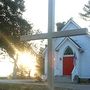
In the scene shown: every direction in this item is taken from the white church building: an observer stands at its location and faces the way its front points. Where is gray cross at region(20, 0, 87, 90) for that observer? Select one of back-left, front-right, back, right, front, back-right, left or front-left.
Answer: front

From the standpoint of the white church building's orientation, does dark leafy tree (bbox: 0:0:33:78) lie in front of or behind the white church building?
in front

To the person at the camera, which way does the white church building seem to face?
facing the viewer
